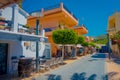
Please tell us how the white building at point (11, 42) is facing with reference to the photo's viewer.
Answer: facing the viewer and to the right of the viewer
